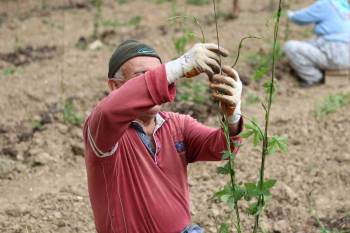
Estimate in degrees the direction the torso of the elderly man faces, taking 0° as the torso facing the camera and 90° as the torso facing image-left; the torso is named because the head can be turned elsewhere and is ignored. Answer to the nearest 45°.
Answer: approximately 315°

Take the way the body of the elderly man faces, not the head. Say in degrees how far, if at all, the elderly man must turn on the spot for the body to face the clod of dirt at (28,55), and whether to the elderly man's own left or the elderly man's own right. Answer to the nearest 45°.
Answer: approximately 135° to the elderly man's own left

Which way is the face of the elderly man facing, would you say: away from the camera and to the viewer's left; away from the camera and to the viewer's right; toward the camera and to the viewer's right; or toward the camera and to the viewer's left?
toward the camera and to the viewer's right
